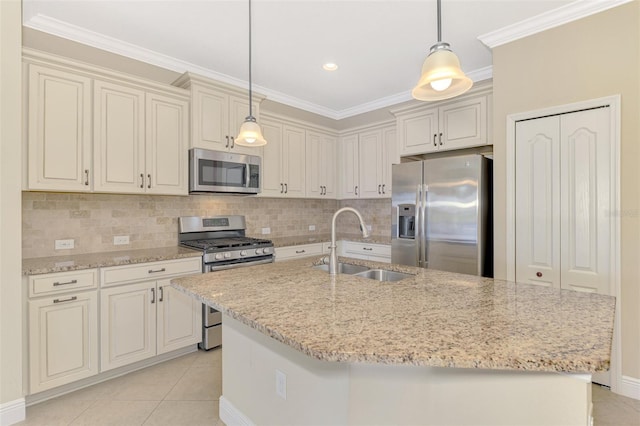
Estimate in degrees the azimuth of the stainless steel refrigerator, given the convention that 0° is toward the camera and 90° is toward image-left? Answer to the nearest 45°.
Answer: approximately 45°

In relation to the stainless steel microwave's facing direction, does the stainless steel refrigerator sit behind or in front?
in front

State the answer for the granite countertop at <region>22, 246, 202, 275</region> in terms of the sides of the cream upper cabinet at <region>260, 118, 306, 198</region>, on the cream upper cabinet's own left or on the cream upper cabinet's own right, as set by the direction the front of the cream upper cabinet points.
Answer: on the cream upper cabinet's own right

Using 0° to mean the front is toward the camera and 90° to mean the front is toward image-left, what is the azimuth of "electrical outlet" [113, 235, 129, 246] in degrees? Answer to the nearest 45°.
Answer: approximately 0°

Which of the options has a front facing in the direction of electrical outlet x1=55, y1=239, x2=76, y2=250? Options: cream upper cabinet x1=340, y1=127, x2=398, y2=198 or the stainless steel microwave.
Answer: the cream upper cabinet

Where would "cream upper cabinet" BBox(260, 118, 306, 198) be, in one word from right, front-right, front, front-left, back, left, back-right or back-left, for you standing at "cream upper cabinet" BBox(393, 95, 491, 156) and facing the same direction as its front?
front-right

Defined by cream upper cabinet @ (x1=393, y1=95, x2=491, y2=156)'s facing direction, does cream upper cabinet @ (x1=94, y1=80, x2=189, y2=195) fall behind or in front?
in front

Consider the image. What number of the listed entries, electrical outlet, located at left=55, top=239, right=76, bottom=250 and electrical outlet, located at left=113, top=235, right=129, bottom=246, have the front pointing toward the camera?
2

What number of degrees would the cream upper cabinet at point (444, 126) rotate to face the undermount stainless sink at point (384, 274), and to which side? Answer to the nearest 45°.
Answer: approximately 45° to its left
